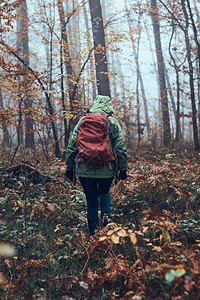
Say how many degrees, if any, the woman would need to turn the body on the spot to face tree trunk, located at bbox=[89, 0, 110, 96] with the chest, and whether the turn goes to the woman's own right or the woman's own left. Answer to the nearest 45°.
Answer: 0° — they already face it

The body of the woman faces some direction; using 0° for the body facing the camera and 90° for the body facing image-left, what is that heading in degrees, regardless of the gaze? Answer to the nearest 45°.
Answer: approximately 180°

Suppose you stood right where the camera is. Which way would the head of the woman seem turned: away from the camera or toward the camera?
away from the camera
